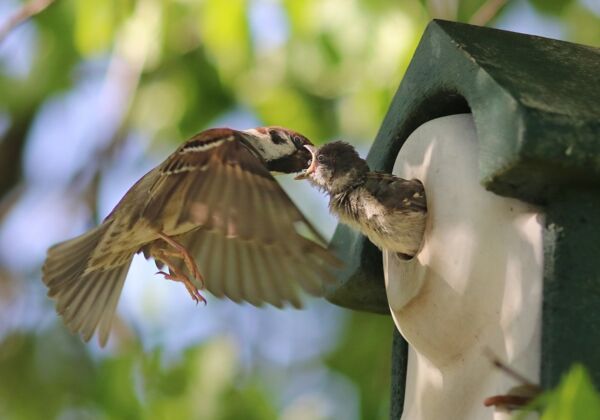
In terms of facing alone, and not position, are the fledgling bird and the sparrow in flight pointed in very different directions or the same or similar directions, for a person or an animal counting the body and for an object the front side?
very different directions

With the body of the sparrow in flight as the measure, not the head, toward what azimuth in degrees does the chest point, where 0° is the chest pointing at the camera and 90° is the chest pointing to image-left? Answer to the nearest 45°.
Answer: approximately 270°

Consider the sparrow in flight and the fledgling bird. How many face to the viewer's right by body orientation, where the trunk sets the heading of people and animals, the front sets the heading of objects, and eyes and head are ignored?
1

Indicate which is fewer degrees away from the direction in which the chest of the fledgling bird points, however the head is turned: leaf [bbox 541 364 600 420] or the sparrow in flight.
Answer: the sparrow in flight

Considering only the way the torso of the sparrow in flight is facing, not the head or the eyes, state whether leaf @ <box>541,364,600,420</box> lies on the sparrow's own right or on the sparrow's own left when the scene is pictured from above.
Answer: on the sparrow's own right

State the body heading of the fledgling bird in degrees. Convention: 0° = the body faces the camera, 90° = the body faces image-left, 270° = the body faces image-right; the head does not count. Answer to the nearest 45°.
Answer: approximately 90°
